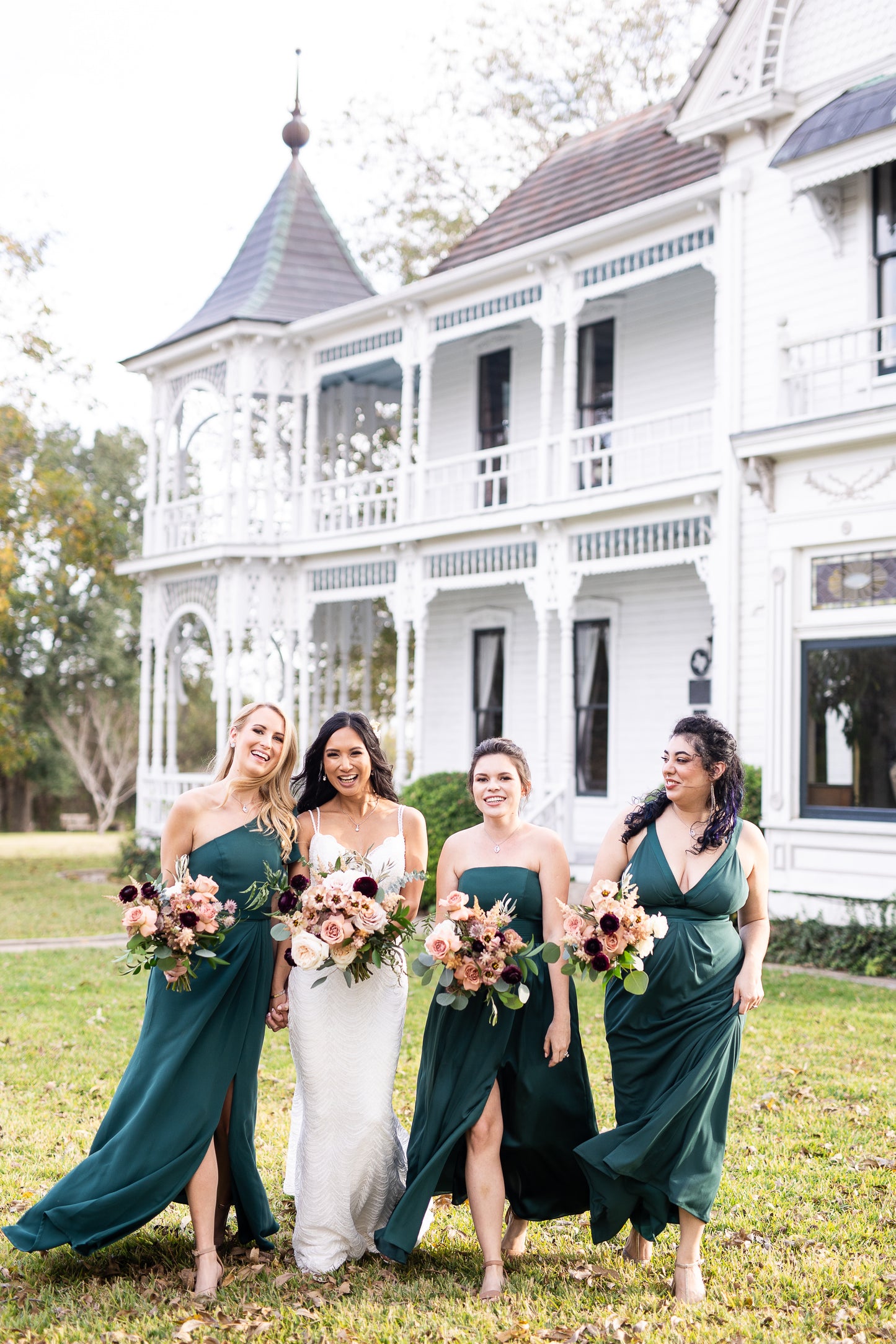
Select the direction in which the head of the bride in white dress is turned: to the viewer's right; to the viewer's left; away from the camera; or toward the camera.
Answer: toward the camera

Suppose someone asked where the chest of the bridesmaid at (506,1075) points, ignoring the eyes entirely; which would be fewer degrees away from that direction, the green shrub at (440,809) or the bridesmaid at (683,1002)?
the bridesmaid

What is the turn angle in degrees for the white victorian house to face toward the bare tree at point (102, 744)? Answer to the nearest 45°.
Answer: approximately 90° to its right

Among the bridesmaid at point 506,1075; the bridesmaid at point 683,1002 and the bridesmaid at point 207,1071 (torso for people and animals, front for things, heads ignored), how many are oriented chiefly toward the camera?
3

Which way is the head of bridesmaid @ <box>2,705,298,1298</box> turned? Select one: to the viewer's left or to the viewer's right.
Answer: to the viewer's right

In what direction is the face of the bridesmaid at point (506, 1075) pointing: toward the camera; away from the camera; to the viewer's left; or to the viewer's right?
toward the camera

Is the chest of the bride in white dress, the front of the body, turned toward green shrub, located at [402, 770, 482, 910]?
no

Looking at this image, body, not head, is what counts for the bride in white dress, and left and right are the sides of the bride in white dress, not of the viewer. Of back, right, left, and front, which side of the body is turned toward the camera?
front

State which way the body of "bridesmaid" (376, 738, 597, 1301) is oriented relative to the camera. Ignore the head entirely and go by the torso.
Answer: toward the camera

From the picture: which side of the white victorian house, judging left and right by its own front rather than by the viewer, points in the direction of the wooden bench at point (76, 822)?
right

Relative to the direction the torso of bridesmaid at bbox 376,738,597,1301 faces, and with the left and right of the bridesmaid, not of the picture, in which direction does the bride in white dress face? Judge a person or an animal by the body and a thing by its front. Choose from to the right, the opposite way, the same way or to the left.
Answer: the same way

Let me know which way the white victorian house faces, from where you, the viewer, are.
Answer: facing the viewer and to the left of the viewer

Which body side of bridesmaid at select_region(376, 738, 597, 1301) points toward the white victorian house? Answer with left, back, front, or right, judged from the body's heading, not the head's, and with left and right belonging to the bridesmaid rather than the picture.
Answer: back

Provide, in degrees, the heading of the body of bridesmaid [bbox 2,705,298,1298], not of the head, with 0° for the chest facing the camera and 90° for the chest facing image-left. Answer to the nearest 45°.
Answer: approximately 0°

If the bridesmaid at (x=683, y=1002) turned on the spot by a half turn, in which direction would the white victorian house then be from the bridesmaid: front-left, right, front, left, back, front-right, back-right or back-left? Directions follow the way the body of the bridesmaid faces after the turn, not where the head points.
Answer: front

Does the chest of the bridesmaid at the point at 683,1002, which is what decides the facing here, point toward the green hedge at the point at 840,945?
no

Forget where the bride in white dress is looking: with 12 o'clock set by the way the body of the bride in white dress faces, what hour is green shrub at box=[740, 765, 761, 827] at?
The green shrub is roughly at 7 o'clock from the bride in white dress.

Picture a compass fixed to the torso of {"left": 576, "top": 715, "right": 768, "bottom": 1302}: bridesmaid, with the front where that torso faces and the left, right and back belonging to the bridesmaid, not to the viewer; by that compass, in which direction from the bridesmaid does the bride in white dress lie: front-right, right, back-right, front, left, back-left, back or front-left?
right

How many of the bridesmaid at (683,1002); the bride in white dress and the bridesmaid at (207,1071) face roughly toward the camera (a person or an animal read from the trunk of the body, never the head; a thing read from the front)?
3

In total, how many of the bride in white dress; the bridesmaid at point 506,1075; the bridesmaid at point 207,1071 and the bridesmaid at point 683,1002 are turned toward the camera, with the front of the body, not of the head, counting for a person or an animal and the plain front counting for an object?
4

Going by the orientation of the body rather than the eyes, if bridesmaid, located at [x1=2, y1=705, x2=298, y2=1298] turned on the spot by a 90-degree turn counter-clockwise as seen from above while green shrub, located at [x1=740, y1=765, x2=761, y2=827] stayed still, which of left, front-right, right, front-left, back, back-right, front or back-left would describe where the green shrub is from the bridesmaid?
front-left
